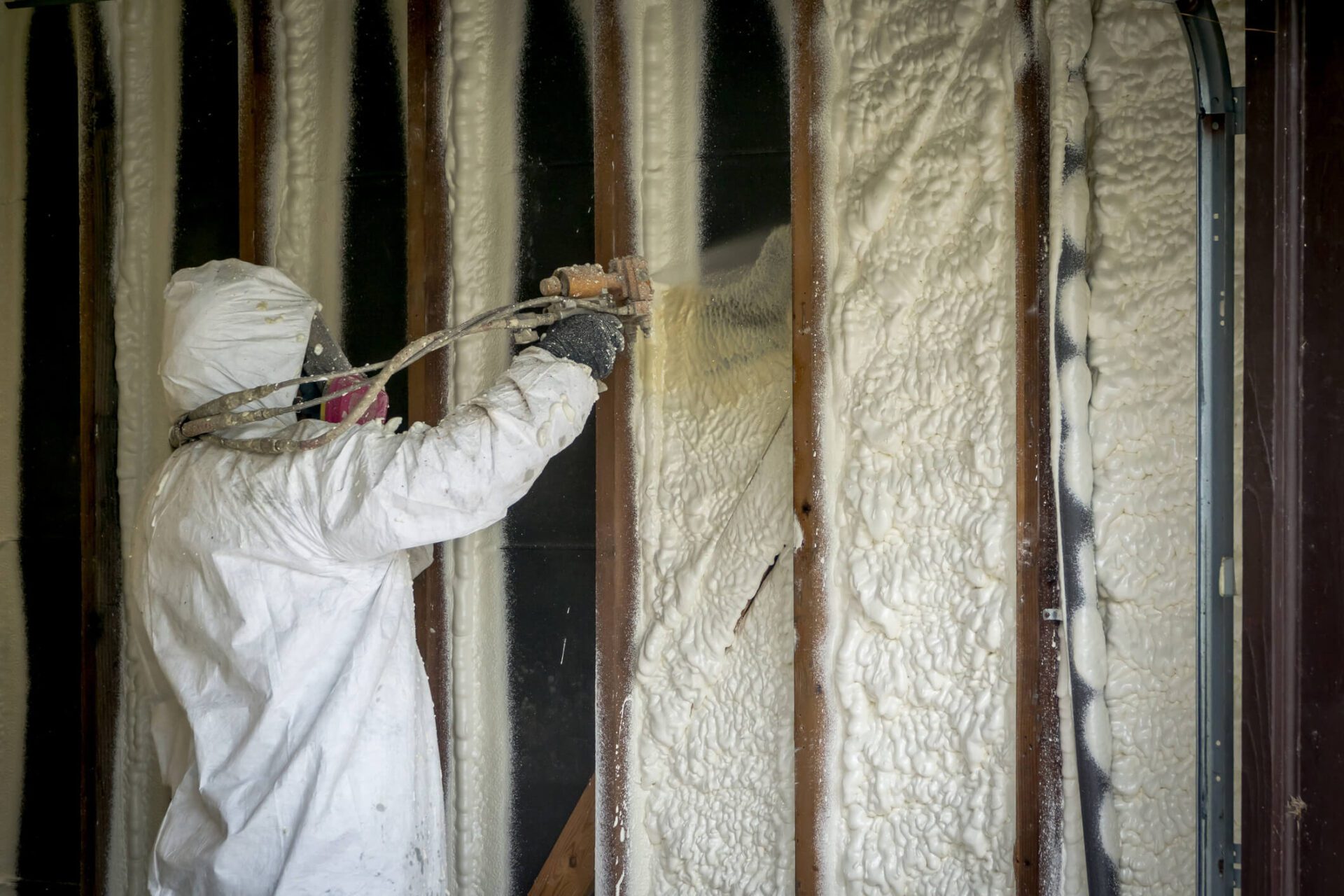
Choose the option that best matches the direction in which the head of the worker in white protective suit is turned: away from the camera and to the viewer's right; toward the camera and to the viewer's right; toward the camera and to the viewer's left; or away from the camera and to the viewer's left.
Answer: away from the camera and to the viewer's right

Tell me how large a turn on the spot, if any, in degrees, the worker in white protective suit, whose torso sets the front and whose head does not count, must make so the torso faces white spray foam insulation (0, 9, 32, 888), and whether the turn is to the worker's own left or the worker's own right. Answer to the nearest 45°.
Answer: approximately 90° to the worker's own left

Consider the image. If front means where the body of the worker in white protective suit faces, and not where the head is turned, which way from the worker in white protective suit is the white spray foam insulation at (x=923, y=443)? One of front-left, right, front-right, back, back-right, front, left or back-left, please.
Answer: front-right

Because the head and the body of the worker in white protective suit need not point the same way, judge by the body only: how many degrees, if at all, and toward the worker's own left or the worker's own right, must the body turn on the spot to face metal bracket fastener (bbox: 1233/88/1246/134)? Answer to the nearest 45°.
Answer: approximately 90° to the worker's own right

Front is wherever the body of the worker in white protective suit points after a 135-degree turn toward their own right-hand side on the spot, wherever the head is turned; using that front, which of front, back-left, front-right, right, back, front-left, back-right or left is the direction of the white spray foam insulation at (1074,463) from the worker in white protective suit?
left

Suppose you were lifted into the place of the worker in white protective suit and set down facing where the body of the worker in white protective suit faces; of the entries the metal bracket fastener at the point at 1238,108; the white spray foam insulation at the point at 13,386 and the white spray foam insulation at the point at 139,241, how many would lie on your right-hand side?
1

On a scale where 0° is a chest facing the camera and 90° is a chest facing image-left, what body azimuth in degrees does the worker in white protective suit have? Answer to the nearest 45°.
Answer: approximately 225°

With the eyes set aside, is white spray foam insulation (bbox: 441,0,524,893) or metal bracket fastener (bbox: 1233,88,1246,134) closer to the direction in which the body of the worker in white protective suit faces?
the white spray foam insulation

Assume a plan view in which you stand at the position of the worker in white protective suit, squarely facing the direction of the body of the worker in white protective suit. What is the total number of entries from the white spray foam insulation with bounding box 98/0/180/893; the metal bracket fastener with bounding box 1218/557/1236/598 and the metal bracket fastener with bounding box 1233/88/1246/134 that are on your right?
2

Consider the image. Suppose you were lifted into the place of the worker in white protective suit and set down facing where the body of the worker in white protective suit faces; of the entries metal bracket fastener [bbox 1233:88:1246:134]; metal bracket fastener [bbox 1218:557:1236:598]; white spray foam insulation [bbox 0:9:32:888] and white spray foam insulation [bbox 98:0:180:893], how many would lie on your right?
2

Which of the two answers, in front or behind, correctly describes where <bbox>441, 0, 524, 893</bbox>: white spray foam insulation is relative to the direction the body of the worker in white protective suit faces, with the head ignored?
in front
